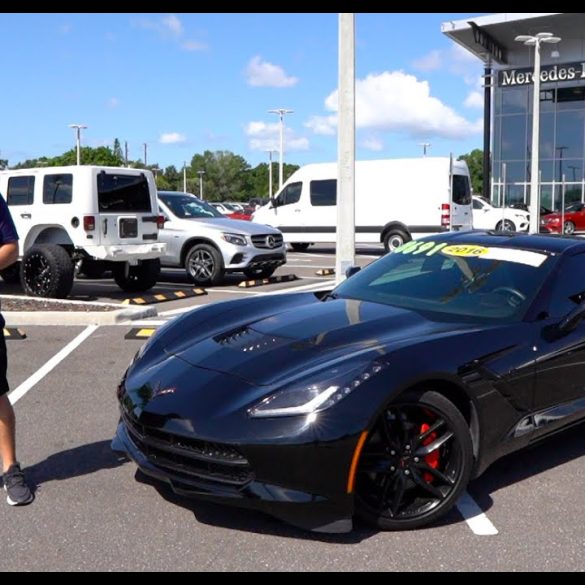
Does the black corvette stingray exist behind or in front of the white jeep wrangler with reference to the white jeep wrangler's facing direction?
behind

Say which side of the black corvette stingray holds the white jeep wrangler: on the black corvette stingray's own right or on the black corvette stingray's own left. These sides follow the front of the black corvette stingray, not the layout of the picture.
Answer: on the black corvette stingray's own right

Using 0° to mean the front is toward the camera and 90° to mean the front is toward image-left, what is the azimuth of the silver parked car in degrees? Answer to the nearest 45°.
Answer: approximately 315°

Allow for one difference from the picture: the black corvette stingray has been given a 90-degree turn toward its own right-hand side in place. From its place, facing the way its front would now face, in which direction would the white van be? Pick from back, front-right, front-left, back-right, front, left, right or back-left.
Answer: front-right

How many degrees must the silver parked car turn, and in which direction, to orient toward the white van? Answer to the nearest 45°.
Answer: approximately 90° to its left

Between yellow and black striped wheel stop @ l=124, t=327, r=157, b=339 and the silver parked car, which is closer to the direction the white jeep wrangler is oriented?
the silver parked car

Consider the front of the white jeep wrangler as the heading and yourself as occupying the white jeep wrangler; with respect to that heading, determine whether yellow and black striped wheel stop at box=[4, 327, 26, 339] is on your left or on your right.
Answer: on your left

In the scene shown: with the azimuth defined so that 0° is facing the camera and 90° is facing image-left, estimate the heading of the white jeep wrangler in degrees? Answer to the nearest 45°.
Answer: approximately 135°

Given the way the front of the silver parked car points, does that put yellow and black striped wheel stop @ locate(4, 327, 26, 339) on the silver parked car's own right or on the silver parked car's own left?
on the silver parked car's own right

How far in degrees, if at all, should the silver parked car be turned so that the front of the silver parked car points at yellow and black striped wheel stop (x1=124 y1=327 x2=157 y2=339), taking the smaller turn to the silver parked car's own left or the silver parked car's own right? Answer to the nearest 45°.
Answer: approximately 45° to the silver parked car's own right
